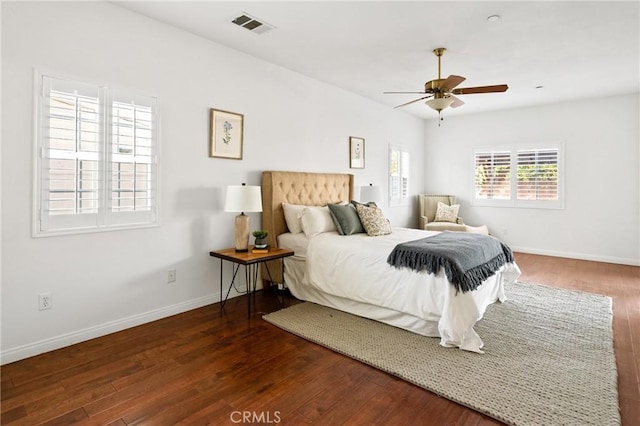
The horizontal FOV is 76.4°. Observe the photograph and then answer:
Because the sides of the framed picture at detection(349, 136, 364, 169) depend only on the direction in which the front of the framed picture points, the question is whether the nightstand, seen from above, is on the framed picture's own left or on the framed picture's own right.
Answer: on the framed picture's own right

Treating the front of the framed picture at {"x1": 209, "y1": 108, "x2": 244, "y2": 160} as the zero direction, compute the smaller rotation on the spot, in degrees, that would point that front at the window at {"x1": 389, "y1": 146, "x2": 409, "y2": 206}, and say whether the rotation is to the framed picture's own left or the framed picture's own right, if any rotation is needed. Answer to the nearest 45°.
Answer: approximately 90° to the framed picture's own left

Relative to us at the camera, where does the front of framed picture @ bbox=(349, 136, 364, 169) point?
facing the viewer and to the right of the viewer

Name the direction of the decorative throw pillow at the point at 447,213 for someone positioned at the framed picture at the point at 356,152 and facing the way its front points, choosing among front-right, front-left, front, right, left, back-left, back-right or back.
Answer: left

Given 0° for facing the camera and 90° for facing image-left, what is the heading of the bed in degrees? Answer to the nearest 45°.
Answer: approximately 315°

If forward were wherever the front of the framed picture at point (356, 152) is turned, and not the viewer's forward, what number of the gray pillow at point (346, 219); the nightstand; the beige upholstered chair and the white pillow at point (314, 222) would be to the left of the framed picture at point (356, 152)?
1

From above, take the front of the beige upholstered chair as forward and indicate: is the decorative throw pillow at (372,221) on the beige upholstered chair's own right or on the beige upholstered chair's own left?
on the beige upholstered chair's own right

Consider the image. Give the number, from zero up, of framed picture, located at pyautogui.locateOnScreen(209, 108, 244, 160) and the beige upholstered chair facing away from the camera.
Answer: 0

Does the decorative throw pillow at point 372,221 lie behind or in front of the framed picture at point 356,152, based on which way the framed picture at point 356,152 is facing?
in front

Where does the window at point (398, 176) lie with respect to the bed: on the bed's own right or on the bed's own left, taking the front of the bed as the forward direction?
on the bed's own left

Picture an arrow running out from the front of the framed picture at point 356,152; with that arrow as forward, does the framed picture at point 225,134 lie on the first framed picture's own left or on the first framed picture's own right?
on the first framed picture's own right

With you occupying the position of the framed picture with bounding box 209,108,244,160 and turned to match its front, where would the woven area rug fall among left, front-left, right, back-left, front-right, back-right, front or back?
front
